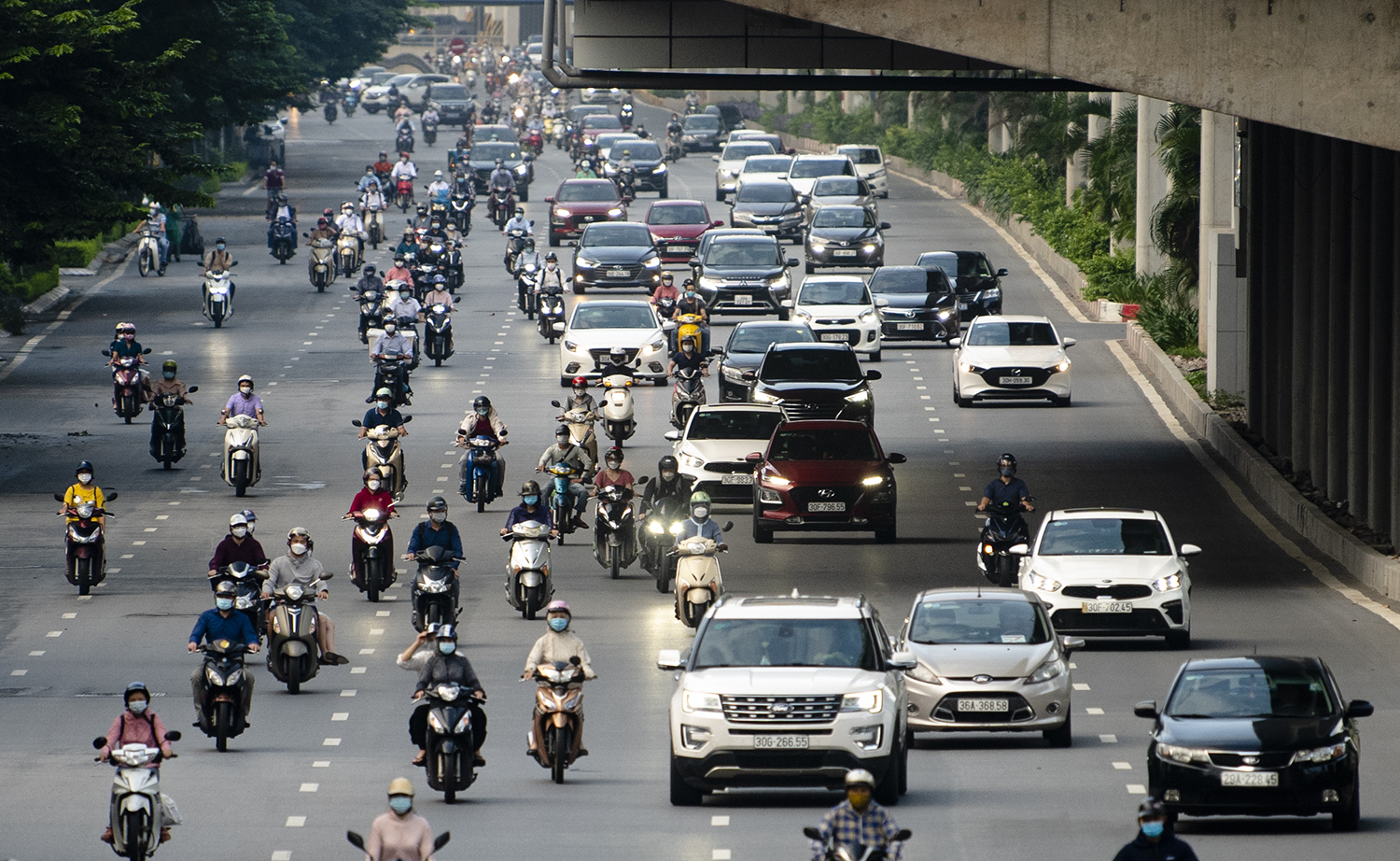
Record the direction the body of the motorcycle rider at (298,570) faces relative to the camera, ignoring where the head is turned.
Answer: toward the camera

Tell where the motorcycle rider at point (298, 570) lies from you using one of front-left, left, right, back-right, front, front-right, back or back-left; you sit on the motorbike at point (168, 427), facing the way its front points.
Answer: front

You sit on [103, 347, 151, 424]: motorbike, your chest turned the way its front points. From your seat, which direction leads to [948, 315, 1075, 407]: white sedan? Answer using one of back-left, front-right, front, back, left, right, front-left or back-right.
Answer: left

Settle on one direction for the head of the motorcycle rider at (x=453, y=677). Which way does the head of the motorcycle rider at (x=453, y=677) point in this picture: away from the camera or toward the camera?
toward the camera

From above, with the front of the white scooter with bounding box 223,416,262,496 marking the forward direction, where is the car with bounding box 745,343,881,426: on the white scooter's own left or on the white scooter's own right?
on the white scooter's own left

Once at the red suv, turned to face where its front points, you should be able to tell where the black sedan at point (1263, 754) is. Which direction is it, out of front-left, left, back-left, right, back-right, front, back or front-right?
front

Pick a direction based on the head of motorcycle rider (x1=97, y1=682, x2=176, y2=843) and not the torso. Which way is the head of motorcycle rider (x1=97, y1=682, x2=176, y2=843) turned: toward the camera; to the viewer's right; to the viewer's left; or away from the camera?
toward the camera

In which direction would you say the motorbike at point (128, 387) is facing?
toward the camera

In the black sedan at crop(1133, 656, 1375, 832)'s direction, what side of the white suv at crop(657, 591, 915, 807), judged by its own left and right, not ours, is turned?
left

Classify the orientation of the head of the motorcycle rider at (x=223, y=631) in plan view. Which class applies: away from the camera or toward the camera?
toward the camera

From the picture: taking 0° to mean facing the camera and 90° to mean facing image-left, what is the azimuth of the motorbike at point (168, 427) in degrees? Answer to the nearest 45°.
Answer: approximately 0°

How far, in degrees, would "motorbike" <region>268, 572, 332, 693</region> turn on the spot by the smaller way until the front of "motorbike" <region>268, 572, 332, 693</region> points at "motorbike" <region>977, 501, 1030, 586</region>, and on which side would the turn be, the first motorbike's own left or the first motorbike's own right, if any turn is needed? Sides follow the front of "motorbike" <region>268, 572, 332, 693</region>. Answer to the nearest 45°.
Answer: approximately 135° to the first motorbike's own left

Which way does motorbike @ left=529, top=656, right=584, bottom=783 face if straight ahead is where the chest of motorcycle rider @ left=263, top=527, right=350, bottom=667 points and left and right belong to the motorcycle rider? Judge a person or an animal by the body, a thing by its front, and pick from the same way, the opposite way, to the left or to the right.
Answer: the same way

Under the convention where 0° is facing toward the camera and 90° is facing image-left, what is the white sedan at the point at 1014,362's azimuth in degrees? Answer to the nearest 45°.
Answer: approximately 0°

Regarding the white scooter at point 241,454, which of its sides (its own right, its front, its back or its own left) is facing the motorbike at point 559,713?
front

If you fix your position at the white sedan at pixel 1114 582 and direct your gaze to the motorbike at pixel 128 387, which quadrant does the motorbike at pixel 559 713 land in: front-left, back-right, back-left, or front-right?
back-left

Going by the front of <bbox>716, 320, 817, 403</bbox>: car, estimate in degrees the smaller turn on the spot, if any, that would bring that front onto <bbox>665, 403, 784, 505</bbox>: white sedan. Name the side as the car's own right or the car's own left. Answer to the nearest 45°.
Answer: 0° — it already faces it

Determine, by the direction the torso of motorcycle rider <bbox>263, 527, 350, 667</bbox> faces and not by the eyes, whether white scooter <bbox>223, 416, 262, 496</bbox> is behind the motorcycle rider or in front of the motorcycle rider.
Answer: behind

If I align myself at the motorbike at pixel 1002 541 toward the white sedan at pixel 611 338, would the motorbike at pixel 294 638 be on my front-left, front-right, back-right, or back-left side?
back-left
